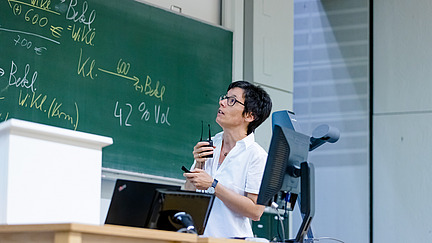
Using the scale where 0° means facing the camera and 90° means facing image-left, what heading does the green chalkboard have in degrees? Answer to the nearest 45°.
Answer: approximately 315°

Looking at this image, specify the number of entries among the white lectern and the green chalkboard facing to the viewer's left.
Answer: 0

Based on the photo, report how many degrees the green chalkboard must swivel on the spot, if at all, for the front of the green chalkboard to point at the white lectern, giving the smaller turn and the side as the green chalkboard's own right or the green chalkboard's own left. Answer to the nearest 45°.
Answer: approximately 45° to the green chalkboard's own right
